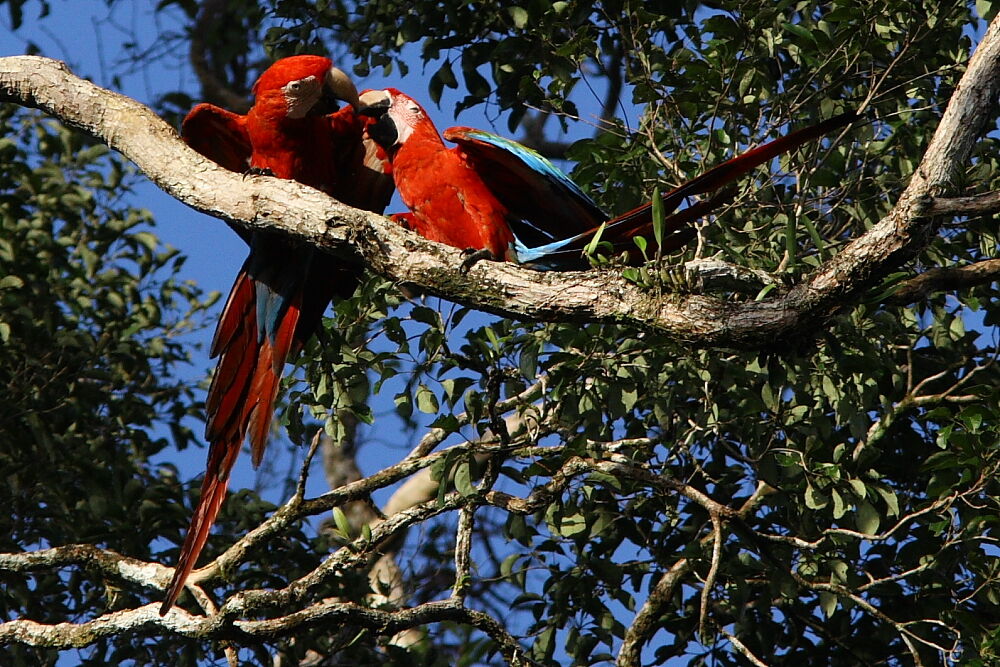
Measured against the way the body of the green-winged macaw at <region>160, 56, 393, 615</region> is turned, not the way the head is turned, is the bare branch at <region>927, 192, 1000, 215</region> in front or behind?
in front
